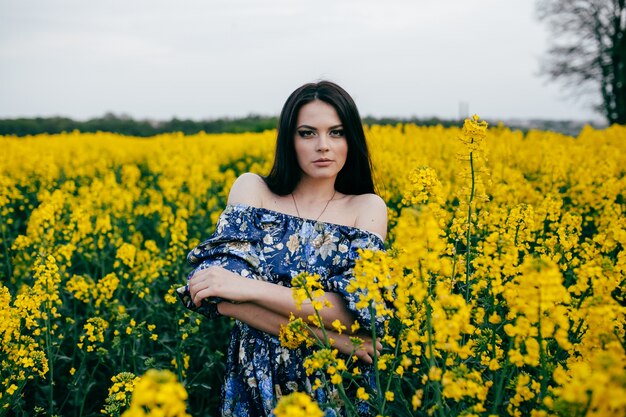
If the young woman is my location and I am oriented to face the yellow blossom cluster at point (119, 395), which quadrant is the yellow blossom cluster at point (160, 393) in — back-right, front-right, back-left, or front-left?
front-left

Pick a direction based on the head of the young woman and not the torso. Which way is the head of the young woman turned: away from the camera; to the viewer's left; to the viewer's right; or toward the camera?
toward the camera

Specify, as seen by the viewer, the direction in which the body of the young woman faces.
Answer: toward the camera

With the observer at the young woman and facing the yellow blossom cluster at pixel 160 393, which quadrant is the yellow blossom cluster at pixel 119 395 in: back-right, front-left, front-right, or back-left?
front-right

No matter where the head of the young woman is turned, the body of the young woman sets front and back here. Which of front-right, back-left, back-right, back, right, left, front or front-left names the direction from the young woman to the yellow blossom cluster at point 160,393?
front

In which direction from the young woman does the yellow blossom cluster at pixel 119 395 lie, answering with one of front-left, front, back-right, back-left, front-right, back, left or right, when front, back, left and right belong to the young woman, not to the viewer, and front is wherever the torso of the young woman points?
front-right
